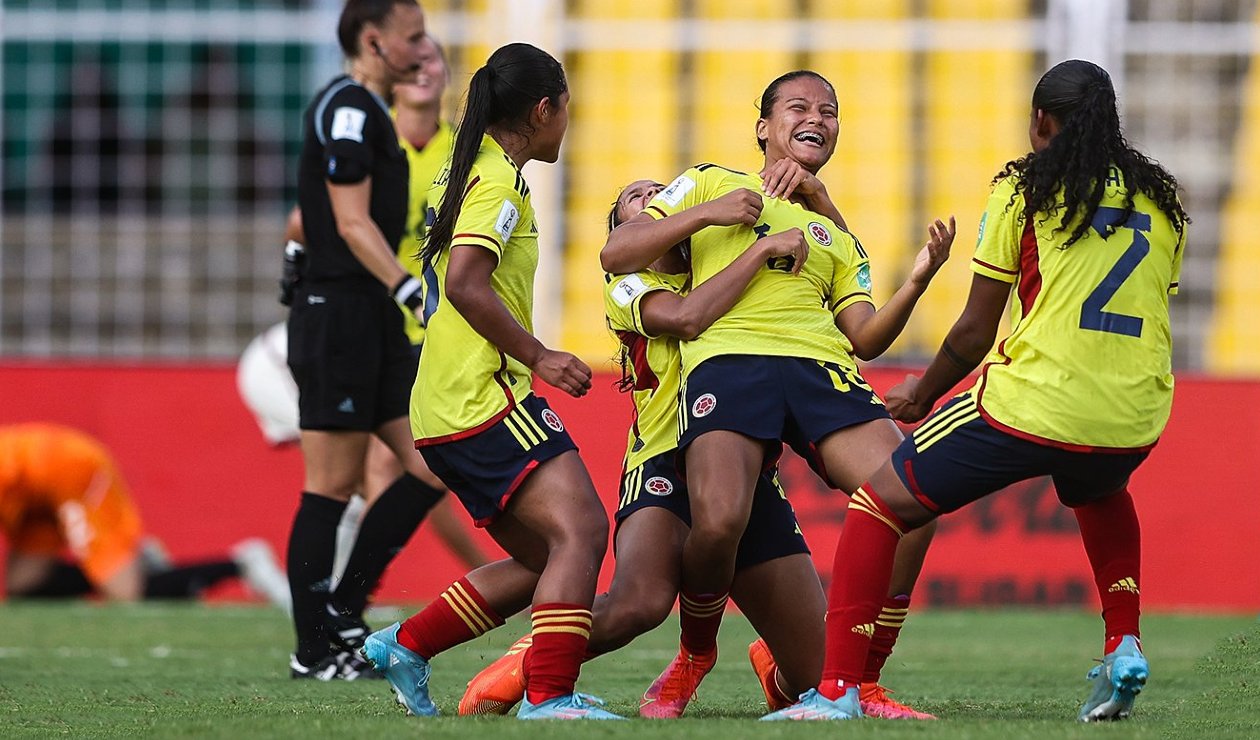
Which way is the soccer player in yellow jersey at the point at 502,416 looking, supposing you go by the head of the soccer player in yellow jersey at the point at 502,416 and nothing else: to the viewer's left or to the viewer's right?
to the viewer's right

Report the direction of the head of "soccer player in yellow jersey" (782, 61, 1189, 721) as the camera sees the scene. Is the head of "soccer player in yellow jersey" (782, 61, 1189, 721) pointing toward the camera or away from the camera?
away from the camera

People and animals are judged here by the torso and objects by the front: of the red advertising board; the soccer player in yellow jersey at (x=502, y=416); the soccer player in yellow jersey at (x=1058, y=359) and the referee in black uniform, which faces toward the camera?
the red advertising board

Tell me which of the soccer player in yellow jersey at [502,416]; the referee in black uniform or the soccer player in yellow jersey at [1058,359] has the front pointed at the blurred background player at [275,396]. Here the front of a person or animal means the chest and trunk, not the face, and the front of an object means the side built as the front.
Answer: the soccer player in yellow jersey at [1058,359]

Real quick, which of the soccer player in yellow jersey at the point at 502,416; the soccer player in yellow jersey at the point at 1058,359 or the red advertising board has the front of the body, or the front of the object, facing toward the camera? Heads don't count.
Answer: the red advertising board

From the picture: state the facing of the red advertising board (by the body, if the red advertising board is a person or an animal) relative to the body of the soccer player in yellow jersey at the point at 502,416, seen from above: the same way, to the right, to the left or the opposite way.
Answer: to the right

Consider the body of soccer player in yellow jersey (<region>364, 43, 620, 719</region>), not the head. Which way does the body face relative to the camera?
to the viewer's right

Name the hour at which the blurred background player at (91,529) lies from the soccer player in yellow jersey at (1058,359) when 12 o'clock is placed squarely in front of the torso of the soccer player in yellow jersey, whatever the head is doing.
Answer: The blurred background player is roughly at 12 o'clock from the soccer player in yellow jersey.

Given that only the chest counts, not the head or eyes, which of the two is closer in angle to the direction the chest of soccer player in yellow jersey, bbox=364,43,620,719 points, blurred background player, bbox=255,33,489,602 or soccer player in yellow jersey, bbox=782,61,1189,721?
the soccer player in yellow jersey

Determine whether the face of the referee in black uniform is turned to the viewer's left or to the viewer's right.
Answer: to the viewer's right

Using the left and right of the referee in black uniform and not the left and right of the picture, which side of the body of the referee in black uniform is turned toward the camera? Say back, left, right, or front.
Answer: right

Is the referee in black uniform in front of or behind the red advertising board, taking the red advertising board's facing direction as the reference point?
in front

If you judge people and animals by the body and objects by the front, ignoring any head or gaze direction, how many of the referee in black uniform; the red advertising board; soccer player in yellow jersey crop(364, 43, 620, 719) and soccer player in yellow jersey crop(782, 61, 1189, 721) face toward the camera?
1

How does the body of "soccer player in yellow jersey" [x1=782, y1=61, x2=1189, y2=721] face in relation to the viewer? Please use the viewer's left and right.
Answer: facing away from the viewer and to the left of the viewer

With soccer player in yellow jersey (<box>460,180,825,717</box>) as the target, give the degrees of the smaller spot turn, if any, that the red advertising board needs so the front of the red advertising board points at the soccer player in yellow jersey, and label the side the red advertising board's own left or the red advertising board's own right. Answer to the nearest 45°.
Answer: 0° — it already faces them

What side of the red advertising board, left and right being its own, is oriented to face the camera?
front

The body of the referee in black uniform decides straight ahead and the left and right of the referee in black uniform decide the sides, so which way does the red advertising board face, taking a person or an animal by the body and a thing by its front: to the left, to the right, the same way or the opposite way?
to the right
